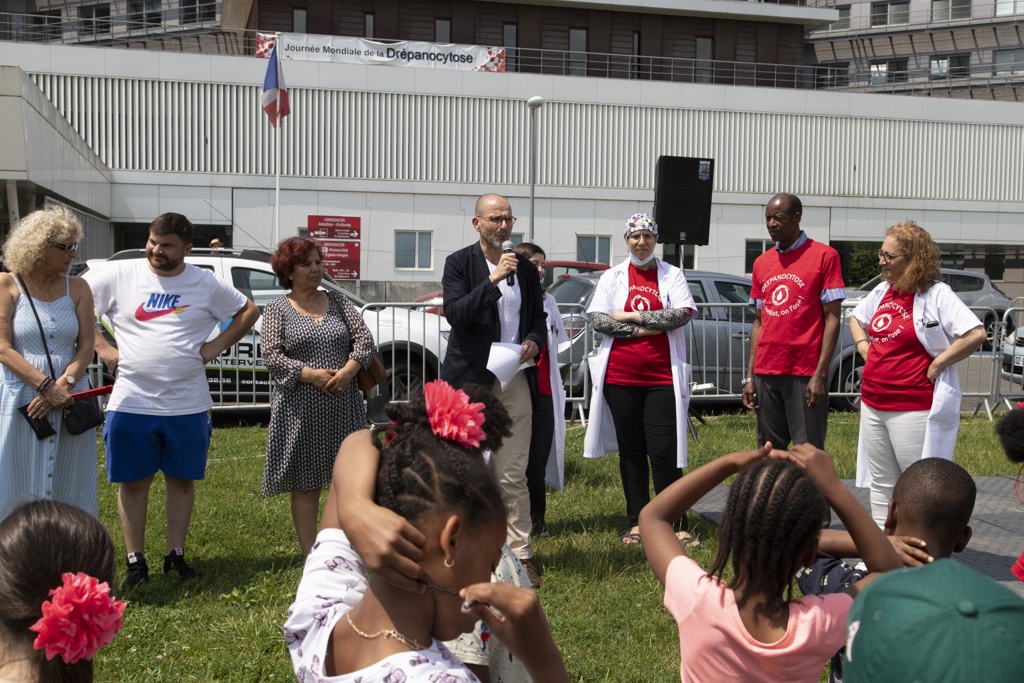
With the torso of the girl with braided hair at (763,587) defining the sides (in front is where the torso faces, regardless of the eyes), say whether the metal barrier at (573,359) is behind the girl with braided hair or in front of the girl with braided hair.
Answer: in front

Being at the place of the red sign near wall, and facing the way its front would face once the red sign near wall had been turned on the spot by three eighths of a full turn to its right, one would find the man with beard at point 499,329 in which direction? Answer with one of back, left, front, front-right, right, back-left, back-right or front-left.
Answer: back-left

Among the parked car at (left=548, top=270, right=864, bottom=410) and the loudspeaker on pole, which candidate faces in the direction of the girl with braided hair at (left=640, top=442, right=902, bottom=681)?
the loudspeaker on pole

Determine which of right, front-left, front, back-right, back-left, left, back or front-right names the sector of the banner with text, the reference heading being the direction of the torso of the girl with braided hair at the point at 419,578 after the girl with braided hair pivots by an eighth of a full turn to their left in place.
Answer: front

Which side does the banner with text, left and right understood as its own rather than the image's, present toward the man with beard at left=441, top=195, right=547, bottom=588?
front

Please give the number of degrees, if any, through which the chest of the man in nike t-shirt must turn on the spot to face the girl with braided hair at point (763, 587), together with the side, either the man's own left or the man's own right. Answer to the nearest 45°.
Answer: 0° — they already face them

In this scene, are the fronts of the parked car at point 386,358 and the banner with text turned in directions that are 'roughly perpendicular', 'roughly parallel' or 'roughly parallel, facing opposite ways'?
roughly perpendicular

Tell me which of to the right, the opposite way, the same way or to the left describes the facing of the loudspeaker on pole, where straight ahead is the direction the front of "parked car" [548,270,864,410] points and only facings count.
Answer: to the left

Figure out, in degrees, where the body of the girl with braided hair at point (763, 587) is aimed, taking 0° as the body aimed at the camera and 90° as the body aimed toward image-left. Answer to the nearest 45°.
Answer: approximately 180°

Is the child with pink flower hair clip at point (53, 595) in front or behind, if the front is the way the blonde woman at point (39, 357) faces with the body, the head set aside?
in front
